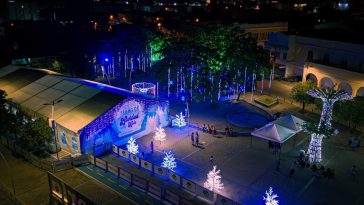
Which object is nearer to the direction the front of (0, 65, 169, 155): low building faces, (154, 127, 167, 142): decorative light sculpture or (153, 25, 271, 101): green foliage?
the decorative light sculpture

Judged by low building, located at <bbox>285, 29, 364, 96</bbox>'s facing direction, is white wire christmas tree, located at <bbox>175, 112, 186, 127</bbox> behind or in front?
in front

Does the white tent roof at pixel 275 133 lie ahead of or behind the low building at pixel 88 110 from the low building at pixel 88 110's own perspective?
ahead

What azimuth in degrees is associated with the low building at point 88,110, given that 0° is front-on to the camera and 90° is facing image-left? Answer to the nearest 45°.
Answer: approximately 315°
